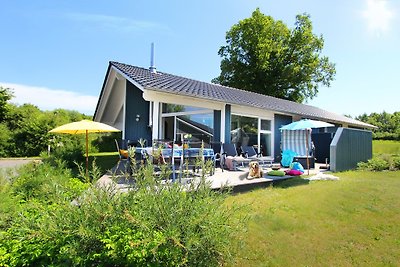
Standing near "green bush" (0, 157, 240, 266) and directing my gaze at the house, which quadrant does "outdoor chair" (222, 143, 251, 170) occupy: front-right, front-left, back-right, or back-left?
front-right

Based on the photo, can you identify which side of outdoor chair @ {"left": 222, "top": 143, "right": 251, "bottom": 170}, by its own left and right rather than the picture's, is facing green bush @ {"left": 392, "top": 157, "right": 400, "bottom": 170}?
left

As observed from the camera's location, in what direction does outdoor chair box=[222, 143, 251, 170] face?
facing the viewer and to the right of the viewer

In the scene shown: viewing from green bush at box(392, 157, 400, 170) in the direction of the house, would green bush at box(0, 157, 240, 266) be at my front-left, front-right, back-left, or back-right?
front-left

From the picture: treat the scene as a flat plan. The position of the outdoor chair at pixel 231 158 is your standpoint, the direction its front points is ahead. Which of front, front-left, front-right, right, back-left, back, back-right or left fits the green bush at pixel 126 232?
front-right

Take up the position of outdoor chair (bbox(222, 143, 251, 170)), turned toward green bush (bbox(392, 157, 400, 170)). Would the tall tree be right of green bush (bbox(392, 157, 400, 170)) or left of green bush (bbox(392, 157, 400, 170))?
left

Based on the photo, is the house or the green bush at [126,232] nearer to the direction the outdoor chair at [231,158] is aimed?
the green bush

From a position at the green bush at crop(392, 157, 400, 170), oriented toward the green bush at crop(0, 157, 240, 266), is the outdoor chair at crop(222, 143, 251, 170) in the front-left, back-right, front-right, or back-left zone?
front-right

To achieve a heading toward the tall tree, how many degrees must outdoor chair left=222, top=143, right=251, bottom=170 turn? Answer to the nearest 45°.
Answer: approximately 135° to its left
